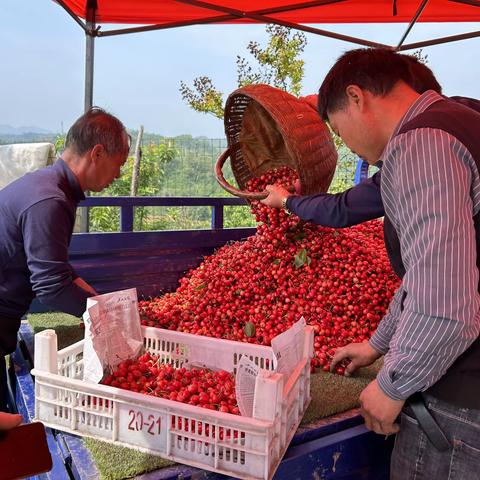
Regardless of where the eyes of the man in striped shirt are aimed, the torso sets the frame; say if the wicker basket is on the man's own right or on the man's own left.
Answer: on the man's own right

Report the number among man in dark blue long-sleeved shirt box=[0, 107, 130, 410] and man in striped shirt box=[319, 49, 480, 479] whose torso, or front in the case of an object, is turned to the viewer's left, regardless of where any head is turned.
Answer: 1

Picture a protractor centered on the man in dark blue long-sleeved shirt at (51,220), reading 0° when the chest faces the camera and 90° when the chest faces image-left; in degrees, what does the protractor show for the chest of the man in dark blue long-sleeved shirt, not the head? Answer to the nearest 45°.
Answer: approximately 270°

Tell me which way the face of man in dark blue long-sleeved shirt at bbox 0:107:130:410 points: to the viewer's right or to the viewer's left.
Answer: to the viewer's right

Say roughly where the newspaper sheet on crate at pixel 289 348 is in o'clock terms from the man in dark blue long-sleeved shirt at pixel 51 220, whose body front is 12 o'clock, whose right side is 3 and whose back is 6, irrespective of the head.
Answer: The newspaper sheet on crate is roughly at 2 o'clock from the man in dark blue long-sleeved shirt.

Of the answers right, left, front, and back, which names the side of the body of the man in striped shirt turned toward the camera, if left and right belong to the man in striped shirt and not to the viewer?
left
